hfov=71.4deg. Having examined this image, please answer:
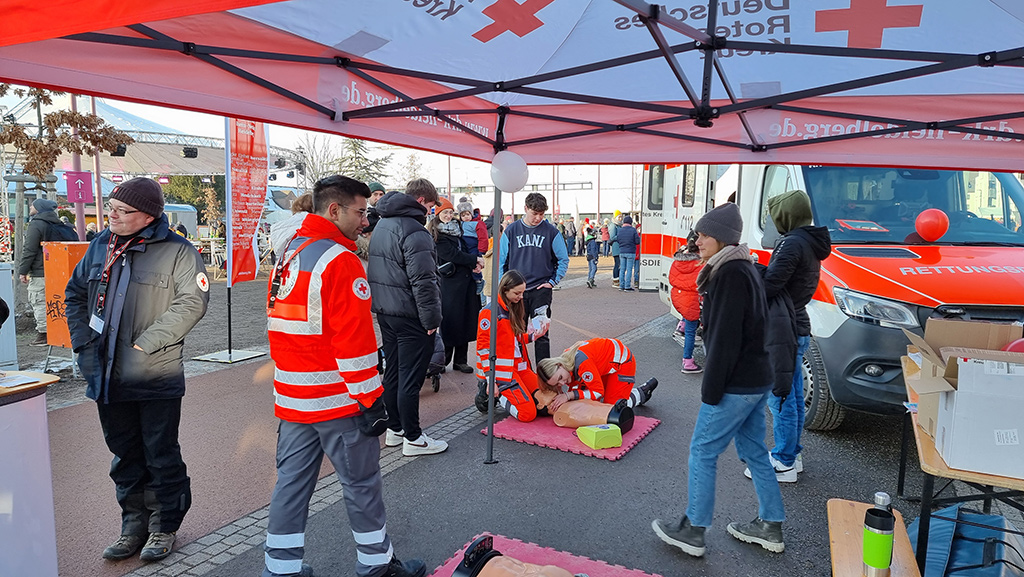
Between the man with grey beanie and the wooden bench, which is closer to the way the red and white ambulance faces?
the wooden bench

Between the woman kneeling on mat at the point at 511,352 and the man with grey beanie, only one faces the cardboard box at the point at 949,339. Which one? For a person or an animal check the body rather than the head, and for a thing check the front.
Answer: the woman kneeling on mat

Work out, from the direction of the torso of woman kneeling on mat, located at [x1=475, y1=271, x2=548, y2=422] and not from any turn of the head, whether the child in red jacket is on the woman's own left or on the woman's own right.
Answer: on the woman's own left

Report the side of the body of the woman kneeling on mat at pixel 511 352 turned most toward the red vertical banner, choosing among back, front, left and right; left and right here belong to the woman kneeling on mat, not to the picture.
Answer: back

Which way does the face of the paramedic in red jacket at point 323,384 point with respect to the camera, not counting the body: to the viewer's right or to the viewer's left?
to the viewer's right

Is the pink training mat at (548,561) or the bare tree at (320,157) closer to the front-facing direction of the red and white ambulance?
the pink training mat

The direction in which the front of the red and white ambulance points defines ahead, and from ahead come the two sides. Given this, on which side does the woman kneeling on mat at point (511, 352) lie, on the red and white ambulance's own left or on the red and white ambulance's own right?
on the red and white ambulance's own right

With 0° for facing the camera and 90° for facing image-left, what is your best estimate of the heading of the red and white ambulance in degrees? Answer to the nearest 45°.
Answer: approximately 315°

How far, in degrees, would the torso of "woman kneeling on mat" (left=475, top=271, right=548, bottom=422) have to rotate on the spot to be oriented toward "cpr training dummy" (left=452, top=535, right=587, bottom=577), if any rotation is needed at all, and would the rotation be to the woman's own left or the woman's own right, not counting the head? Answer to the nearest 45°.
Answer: approximately 45° to the woman's own right

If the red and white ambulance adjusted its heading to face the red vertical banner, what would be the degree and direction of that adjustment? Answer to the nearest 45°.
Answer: approximately 135° to its right

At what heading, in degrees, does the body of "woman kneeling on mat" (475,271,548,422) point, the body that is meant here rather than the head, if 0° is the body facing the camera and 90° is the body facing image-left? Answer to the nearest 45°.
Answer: approximately 315°

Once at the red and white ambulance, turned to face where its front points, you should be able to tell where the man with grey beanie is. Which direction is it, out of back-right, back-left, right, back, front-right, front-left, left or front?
right
